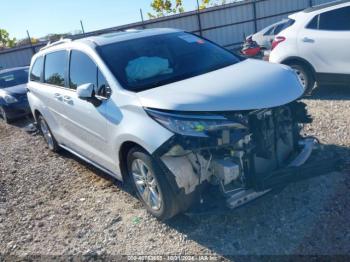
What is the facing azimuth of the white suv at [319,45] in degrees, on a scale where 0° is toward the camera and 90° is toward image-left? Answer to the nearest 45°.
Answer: approximately 270°

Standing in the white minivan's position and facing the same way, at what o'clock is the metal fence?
The metal fence is roughly at 8 o'clock from the white minivan.

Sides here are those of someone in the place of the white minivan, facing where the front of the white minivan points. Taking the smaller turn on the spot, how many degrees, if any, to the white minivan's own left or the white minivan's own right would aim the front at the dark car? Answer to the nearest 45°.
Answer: approximately 180°

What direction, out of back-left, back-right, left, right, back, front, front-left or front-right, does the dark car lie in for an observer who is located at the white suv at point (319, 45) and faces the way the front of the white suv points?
back

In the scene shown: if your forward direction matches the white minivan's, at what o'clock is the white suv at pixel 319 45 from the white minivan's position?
The white suv is roughly at 9 o'clock from the white minivan.

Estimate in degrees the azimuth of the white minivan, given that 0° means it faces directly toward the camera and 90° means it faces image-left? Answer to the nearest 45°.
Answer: approximately 315°
